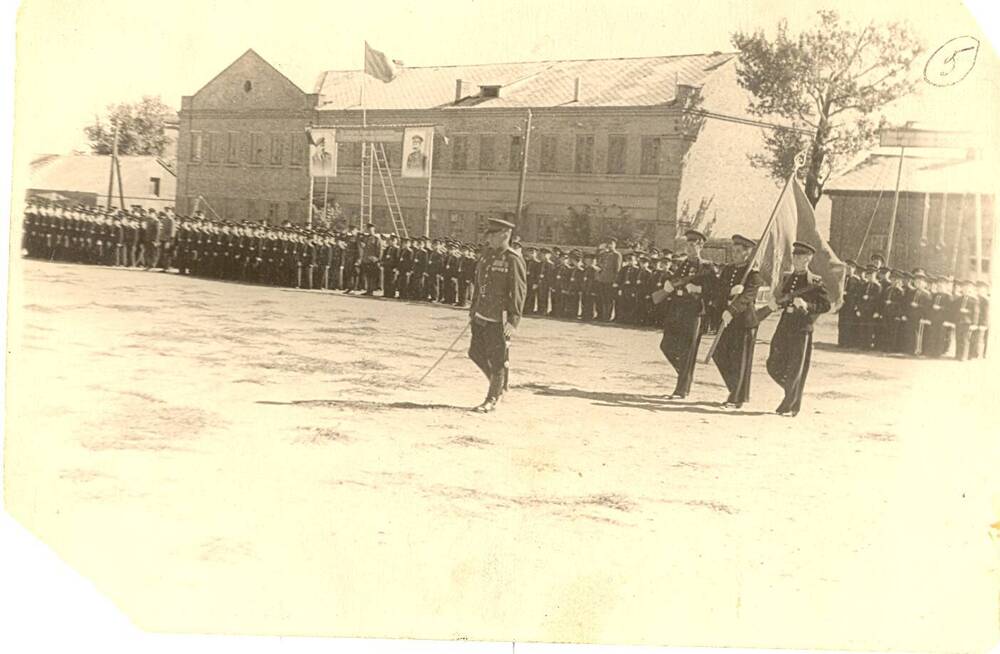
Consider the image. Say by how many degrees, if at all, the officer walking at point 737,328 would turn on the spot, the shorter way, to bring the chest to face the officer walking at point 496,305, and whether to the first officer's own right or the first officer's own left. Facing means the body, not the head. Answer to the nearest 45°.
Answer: approximately 45° to the first officer's own right

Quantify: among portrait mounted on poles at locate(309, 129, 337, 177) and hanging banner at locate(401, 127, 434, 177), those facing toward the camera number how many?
2

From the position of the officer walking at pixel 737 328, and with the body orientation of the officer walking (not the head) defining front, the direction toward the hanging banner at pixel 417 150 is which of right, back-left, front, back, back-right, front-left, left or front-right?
front-right

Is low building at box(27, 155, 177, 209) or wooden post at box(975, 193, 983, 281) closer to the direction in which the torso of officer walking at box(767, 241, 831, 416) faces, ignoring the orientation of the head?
the low building

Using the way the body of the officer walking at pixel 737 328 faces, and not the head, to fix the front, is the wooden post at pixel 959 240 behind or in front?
behind

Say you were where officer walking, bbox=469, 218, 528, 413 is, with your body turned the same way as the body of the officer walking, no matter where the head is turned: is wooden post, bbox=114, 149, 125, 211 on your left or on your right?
on your right

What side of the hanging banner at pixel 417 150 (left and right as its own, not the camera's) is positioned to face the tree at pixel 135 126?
right

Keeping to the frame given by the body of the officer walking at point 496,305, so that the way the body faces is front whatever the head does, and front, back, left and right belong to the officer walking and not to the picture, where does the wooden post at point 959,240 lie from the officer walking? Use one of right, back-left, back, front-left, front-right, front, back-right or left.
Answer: back-left

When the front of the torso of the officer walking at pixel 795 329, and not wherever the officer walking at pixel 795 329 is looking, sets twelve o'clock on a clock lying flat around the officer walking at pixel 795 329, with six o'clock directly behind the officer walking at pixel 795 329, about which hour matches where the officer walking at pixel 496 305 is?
the officer walking at pixel 496 305 is roughly at 1 o'clock from the officer walking at pixel 795 329.

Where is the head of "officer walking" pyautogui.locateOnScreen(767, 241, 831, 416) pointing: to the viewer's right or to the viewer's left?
to the viewer's left

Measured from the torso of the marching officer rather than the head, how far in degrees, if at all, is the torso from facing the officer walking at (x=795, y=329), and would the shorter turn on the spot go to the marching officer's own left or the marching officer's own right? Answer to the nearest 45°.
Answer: approximately 135° to the marching officer's own left

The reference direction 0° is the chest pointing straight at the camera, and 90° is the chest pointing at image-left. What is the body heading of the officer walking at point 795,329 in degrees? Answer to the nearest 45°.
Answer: approximately 45°
